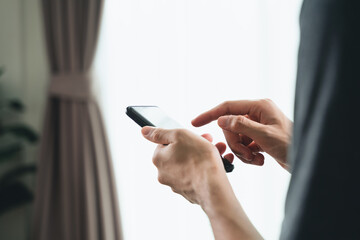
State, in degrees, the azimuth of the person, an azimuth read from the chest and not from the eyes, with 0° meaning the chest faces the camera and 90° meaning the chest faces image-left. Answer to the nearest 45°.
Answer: approximately 90°

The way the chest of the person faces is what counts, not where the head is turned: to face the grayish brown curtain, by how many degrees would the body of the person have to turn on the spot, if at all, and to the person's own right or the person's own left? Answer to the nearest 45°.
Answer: approximately 45° to the person's own right
